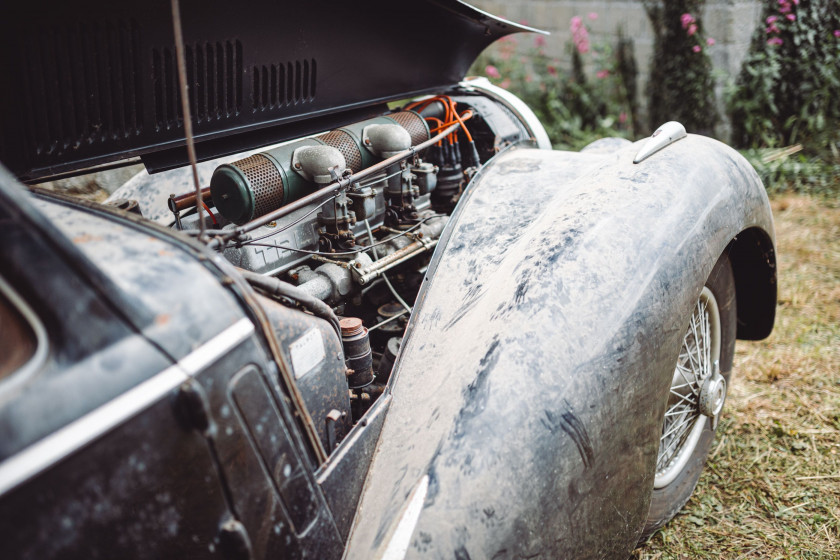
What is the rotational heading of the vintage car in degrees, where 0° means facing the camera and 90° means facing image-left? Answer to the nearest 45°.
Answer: approximately 225°

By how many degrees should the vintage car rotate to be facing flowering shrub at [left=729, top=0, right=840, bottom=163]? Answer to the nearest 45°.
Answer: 0° — it already faces it

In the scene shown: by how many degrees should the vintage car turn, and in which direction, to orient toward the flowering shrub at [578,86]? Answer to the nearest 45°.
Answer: approximately 45° to its left

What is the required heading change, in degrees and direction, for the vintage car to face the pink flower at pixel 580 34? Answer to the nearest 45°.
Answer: approximately 45° to its left

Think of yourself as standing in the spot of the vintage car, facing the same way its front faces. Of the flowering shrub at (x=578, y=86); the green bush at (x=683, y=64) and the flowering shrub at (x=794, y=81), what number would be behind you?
0

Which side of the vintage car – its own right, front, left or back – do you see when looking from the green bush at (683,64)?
front

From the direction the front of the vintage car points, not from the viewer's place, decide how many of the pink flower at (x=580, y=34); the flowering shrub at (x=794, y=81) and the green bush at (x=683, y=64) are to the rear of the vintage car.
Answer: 0
